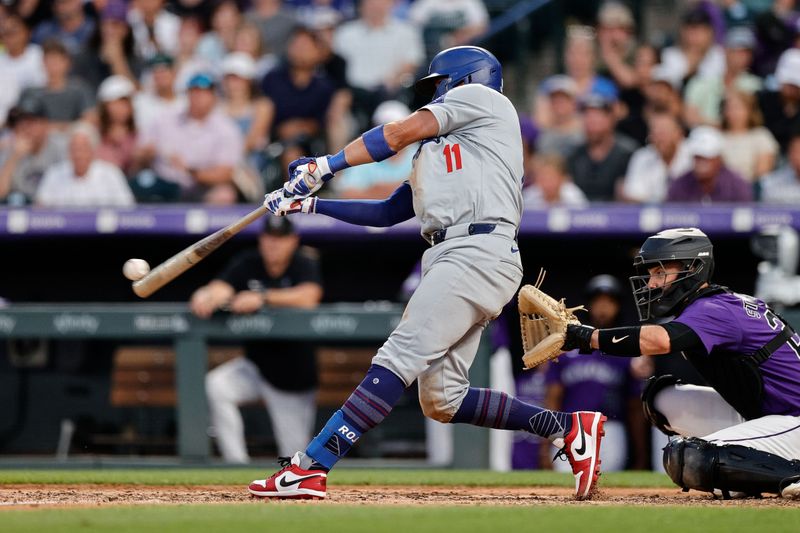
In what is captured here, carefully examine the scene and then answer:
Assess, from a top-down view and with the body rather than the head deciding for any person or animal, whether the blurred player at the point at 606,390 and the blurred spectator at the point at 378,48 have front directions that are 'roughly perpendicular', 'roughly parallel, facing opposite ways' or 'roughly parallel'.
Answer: roughly parallel

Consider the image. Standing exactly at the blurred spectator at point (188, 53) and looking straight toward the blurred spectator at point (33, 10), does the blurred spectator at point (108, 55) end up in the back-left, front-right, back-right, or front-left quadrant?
front-left

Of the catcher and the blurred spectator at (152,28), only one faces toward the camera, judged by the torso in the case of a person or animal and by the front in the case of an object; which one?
the blurred spectator

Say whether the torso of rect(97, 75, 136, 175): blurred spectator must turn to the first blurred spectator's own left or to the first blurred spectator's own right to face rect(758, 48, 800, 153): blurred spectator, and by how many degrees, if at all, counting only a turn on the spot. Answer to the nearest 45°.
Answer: approximately 90° to the first blurred spectator's own left

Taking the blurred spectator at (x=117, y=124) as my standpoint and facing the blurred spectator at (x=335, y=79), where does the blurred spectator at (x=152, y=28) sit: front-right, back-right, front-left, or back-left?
front-left

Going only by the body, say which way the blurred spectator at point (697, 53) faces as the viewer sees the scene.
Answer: toward the camera

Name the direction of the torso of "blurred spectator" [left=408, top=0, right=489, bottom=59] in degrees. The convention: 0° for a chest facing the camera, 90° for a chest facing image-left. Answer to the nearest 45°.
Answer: approximately 0°

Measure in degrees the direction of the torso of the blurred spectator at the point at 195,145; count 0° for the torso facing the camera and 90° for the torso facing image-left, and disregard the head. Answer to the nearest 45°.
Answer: approximately 0°

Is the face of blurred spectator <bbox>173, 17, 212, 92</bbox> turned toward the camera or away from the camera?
toward the camera

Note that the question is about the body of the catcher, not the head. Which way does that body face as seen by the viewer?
to the viewer's left

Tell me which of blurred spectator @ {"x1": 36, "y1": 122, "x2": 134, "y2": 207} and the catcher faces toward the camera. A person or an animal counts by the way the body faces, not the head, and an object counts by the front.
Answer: the blurred spectator

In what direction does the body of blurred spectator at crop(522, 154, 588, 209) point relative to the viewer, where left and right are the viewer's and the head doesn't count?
facing the viewer

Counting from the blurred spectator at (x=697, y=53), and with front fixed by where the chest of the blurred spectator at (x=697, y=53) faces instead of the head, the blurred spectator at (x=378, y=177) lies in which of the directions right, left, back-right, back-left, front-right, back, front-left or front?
front-right

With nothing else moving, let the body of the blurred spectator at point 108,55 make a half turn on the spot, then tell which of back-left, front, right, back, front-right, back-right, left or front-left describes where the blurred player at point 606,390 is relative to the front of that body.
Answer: back-right

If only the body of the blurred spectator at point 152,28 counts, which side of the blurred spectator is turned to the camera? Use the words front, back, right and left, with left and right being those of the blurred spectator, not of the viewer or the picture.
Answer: front

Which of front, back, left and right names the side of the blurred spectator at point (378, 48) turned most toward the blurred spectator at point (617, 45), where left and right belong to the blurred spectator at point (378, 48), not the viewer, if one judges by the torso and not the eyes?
left

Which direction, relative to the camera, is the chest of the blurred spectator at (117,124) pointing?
toward the camera

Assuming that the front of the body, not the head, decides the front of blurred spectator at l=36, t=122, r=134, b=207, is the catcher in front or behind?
in front

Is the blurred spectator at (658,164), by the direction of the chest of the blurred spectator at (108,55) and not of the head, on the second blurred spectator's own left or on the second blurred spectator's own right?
on the second blurred spectator's own left

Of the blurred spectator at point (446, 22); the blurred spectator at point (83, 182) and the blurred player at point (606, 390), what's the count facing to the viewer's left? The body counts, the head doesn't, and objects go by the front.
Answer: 0
